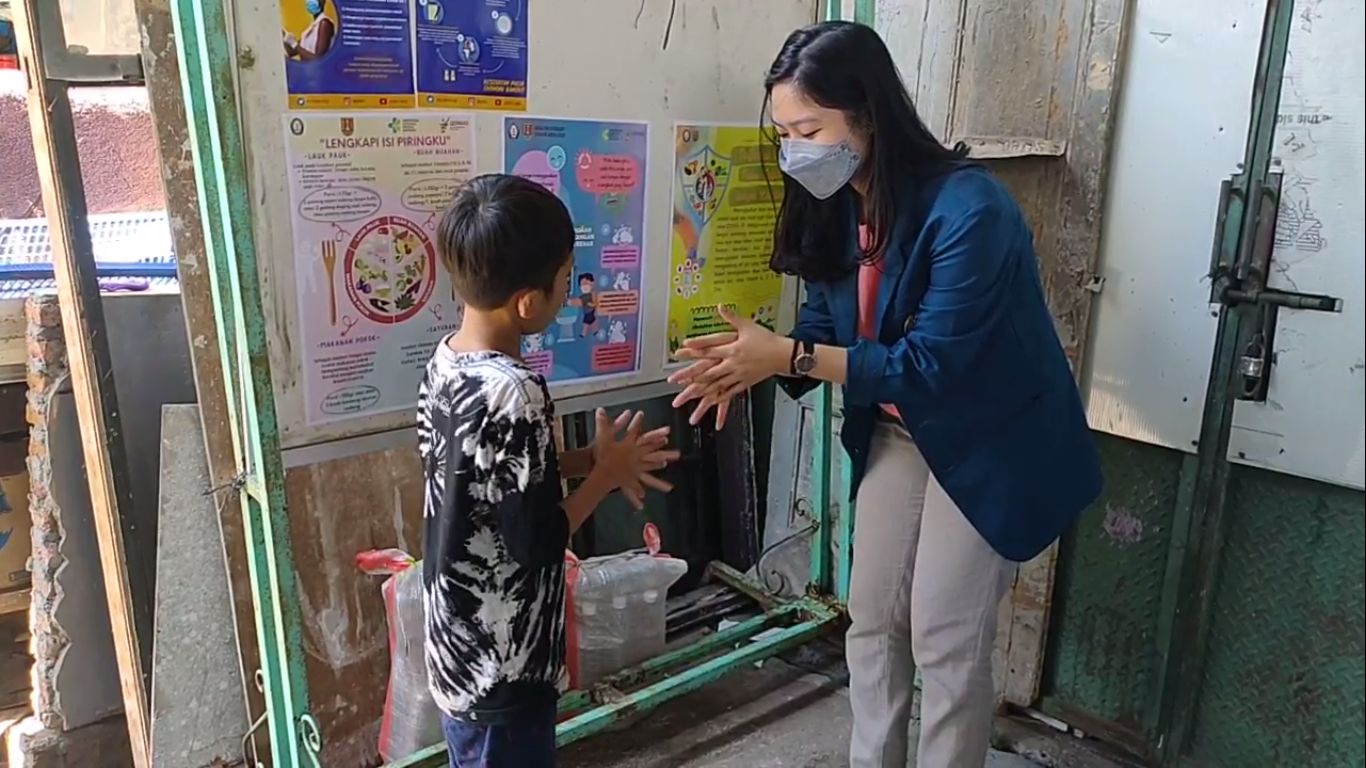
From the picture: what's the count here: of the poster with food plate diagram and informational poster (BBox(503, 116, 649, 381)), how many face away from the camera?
0

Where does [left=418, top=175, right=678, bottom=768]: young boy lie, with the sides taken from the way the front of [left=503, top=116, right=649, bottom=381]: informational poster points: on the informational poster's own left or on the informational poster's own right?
on the informational poster's own right

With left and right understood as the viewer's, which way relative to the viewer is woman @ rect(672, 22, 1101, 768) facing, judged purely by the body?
facing the viewer and to the left of the viewer

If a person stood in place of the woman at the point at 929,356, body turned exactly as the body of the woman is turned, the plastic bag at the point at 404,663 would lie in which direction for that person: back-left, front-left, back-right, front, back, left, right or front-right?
front-right

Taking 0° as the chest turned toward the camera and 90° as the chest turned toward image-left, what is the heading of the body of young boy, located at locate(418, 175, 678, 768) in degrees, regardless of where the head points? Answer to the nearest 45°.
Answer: approximately 225°

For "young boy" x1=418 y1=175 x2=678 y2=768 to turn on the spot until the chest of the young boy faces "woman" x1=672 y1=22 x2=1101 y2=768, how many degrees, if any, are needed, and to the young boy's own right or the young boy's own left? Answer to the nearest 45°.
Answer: approximately 45° to the young boy's own right

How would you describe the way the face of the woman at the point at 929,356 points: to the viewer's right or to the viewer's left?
to the viewer's left

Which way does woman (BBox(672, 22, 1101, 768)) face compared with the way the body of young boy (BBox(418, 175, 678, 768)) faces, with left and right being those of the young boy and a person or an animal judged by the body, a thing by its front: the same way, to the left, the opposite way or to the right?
the opposite way

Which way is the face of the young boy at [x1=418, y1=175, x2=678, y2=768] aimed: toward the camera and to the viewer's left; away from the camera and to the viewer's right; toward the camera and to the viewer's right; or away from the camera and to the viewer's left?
away from the camera and to the viewer's right

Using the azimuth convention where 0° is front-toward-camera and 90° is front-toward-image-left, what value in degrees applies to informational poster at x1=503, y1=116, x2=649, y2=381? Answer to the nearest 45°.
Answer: approximately 315°

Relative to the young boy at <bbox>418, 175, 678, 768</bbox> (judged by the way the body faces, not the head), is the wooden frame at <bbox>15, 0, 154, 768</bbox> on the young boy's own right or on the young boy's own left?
on the young boy's own left
